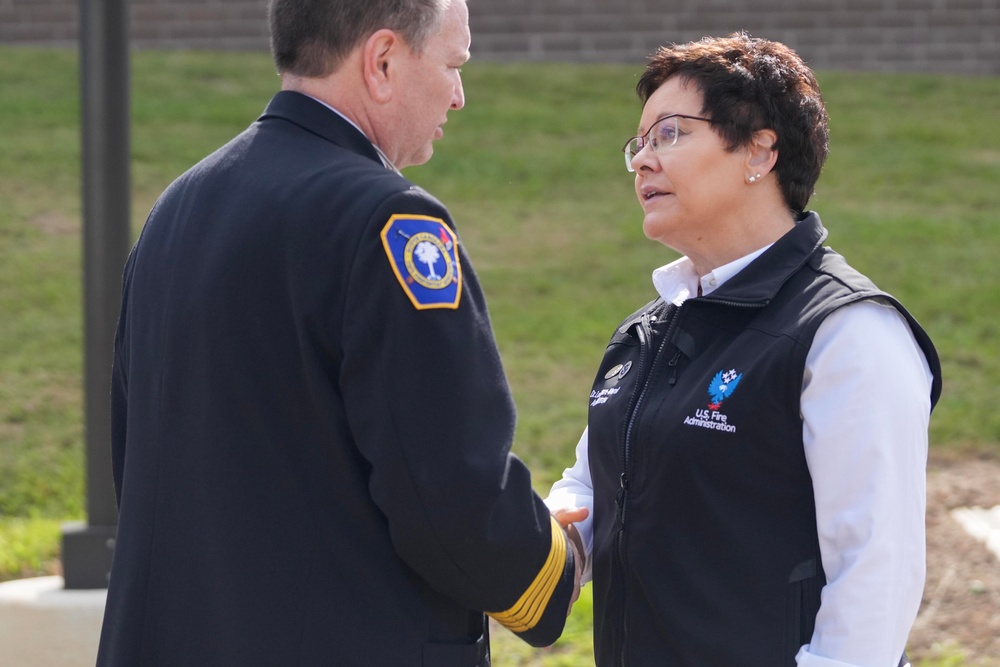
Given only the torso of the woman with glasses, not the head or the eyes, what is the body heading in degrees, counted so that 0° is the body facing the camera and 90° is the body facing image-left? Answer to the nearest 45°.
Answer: approximately 45°

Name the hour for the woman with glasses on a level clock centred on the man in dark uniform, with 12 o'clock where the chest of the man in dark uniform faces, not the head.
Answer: The woman with glasses is roughly at 1 o'clock from the man in dark uniform.

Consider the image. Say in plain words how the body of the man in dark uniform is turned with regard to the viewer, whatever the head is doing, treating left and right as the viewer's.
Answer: facing away from the viewer and to the right of the viewer

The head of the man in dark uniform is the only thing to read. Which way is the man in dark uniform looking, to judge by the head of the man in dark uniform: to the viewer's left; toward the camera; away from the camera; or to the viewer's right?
to the viewer's right

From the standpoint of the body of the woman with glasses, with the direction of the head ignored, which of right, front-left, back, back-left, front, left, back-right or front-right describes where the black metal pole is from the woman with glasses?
right

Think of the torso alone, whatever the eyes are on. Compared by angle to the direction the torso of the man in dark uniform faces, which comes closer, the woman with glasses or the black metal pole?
the woman with glasses

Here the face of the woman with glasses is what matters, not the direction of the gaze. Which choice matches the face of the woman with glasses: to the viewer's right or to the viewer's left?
to the viewer's left

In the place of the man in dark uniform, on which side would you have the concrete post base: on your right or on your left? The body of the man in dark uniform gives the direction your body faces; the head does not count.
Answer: on your left

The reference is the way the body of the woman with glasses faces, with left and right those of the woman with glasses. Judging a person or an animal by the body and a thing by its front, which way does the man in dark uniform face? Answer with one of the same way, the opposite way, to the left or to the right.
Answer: the opposite way
